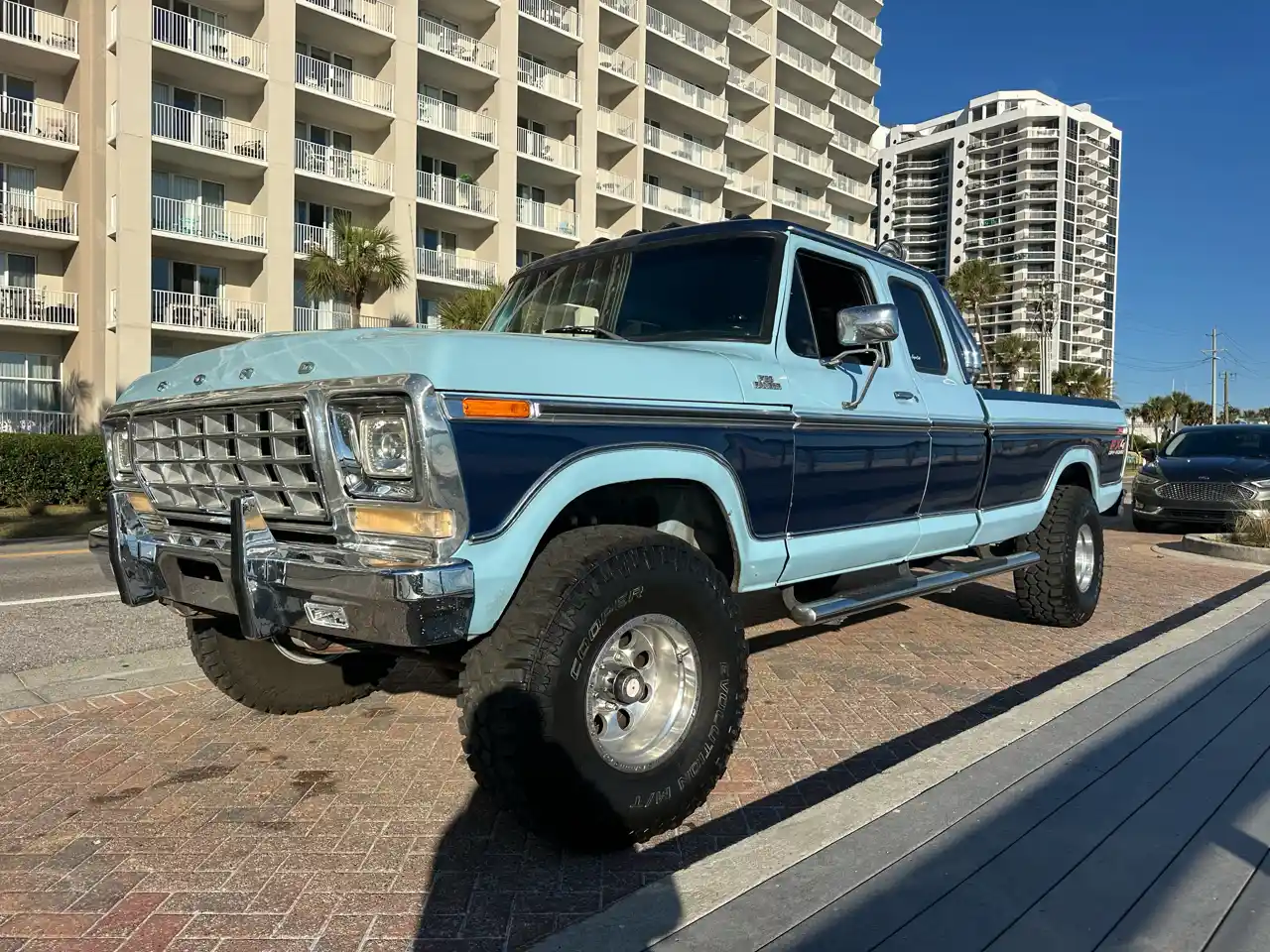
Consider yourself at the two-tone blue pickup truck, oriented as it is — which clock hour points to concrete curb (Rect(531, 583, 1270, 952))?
The concrete curb is roughly at 9 o'clock from the two-tone blue pickup truck.

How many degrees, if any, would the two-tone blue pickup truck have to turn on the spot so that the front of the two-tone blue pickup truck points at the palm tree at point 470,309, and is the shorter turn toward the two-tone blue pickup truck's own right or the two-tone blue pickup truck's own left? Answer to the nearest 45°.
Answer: approximately 135° to the two-tone blue pickup truck's own right

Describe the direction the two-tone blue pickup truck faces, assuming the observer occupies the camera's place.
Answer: facing the viewer and to the left of the viewer

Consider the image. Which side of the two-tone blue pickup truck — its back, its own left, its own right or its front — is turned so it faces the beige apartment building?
right

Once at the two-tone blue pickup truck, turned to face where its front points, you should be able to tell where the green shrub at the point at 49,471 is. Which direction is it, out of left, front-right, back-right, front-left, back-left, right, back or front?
right

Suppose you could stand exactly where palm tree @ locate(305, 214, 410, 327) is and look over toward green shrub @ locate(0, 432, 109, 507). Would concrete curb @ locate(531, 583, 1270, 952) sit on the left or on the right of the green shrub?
left

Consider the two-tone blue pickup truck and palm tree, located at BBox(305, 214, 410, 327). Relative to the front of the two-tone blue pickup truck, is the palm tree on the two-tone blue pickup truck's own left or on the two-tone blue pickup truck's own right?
on the two-tone blue pickup truck's own right
